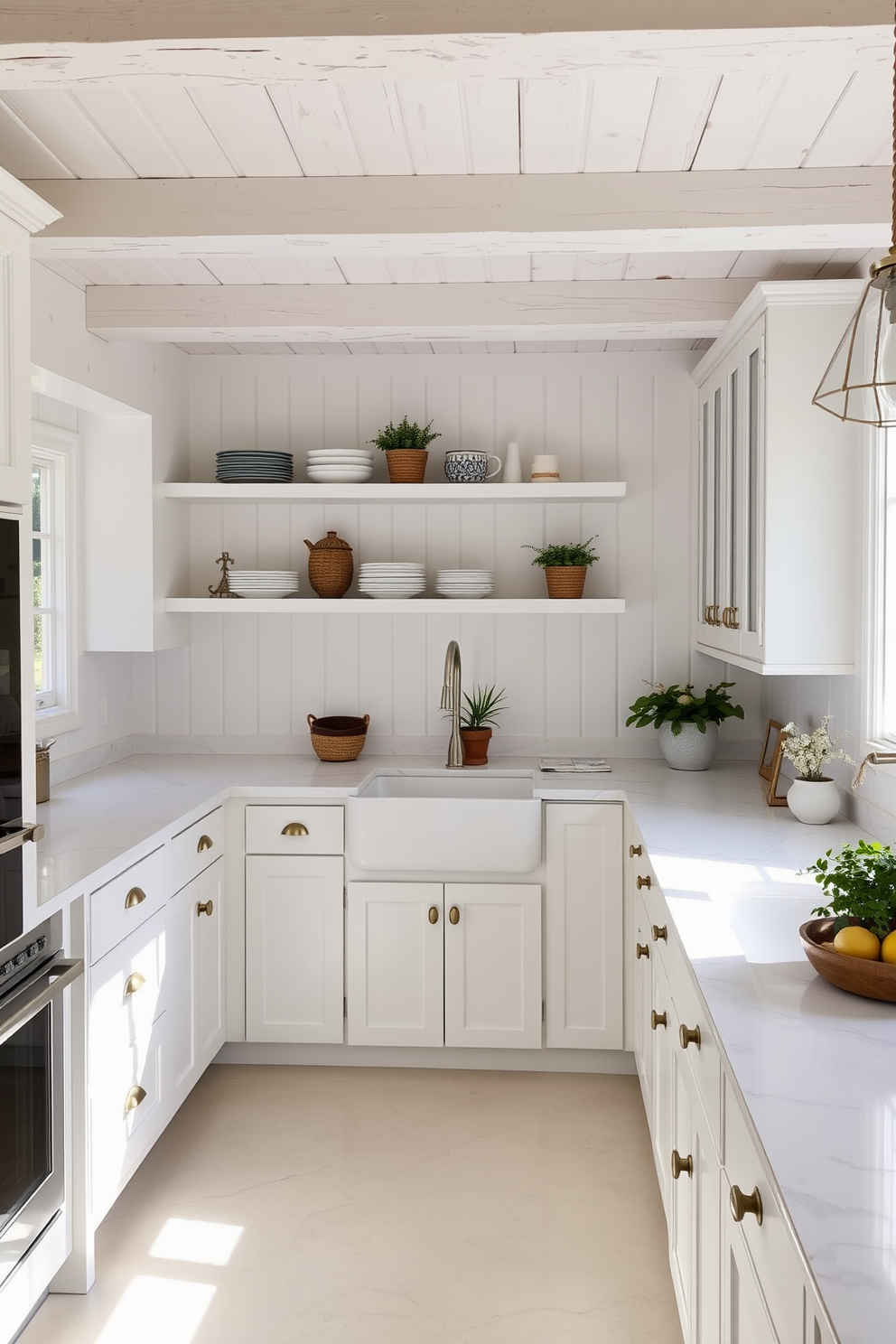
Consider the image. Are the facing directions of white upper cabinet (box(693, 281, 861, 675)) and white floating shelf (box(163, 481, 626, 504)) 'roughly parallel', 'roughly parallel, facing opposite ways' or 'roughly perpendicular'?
roughly perpendicular

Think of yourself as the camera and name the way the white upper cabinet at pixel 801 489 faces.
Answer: facing to the left of the viewer

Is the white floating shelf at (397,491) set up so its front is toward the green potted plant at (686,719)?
no

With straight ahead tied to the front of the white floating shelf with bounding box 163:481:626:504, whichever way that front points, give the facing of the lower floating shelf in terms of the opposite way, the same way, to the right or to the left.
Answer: the same way

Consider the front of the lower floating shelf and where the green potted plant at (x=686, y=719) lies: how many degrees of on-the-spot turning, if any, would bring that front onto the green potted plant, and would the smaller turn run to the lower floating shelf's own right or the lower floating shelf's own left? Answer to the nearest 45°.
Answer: approximately 90° to the lower floating shelf's own left

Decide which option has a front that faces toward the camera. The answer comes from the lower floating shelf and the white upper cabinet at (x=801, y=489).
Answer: the lower floating shelf

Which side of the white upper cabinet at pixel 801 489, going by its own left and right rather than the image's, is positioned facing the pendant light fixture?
left

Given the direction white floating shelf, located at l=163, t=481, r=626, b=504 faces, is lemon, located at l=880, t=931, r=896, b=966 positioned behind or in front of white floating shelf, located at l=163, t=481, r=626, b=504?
in front

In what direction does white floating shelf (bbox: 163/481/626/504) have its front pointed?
toward the camera

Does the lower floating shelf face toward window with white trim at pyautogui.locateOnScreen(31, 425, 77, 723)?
no
